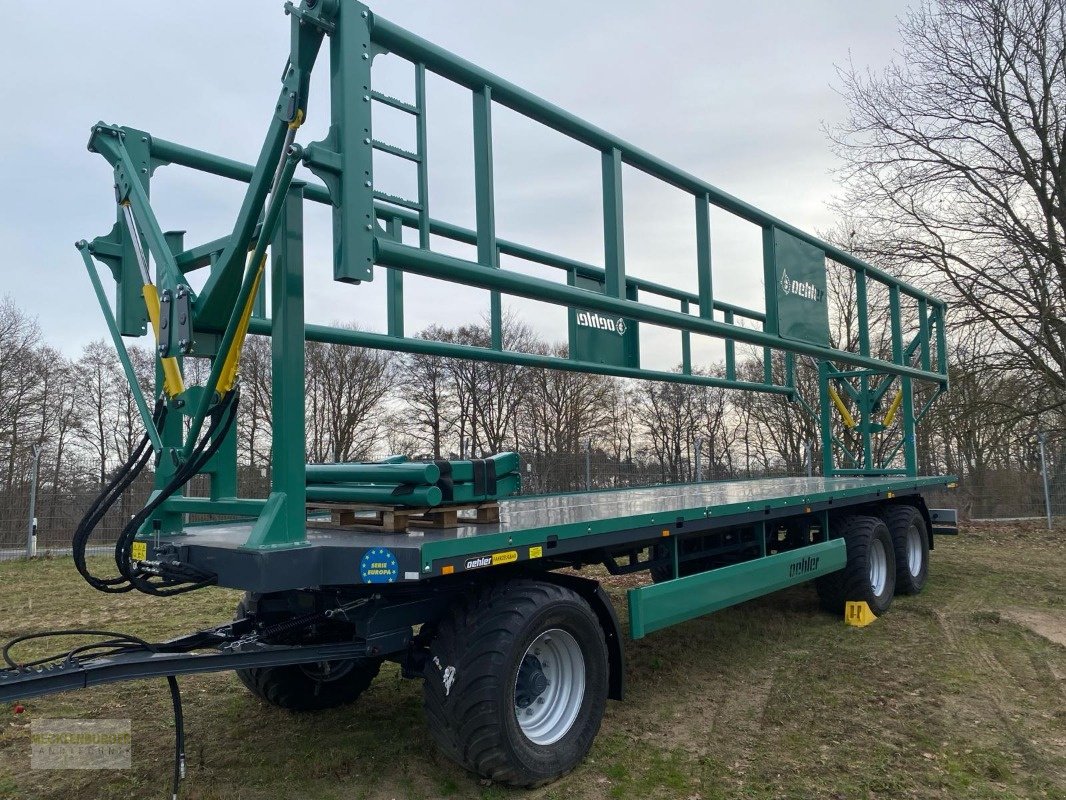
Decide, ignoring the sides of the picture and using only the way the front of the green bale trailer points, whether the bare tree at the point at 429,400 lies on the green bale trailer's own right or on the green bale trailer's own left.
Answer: on the green bale trailer's own right

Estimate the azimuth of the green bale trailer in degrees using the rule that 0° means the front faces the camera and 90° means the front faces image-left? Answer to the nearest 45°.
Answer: approximately 45°

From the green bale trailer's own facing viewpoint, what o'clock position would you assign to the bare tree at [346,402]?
The bare tree is roughly at 4 o'clock from the green bale trailer.

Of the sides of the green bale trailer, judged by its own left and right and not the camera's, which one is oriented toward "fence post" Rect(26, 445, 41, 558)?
right

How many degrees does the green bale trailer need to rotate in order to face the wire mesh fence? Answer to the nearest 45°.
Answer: approximately 135° to its right

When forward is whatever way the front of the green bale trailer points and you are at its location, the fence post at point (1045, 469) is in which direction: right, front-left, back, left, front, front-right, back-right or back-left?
back
